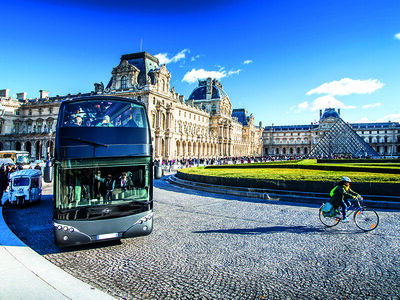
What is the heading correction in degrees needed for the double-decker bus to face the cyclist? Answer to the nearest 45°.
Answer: approximately 90° to its left

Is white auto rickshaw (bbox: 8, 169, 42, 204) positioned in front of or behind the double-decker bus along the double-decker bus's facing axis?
behind

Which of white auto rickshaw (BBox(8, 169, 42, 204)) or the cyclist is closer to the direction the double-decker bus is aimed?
the cyclist

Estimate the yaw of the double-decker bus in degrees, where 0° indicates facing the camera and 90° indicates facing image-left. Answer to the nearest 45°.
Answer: approximately 0°

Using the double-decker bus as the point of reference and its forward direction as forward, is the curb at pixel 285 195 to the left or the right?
on its left
